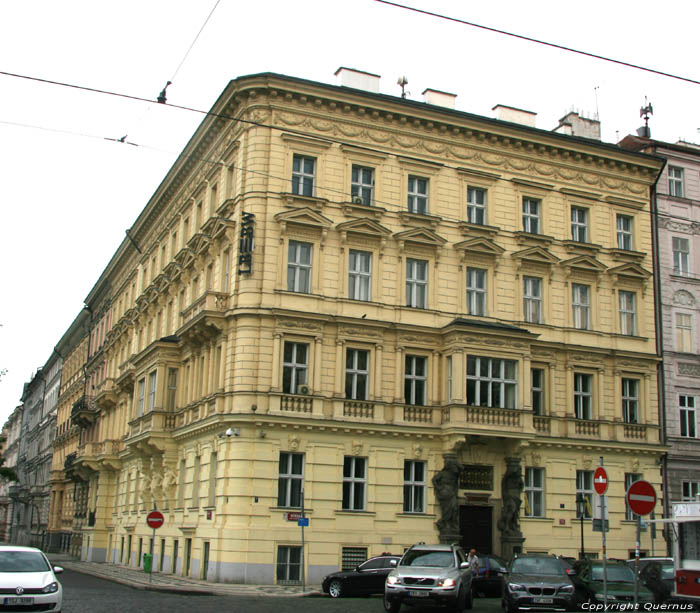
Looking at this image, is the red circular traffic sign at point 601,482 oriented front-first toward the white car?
no

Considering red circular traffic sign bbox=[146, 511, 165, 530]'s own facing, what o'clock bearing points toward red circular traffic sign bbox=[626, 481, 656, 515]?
red circular traffic sign bbox=[626, 481, 656, 515] is roughly at 11 o'clock from red circular traffic sign bbox=[146, 511, 165, 530].

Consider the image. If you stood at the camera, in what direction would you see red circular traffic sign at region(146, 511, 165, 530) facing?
facing the viewer

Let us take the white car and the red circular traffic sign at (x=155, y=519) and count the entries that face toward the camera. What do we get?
2

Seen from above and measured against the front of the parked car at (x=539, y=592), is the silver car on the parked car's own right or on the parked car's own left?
on the parked car's own right

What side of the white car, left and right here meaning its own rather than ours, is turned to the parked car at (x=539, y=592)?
left

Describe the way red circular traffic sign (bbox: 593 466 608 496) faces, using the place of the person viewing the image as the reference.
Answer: facing the viewer and to the left of the viewer

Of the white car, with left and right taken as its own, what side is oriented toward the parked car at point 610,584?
left

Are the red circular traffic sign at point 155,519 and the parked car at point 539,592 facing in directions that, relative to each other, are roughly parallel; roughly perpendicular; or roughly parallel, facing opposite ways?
roughly parallel

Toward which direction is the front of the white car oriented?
toward the camera

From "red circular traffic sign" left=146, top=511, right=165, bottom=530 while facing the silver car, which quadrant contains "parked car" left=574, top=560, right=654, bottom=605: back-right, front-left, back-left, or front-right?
front-left

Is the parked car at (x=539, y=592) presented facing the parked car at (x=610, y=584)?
no

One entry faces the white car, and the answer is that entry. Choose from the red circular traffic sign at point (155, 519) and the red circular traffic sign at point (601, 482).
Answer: the red circular traffic sign at point (155, 519)

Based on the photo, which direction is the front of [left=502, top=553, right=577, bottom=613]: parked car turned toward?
toward the camera

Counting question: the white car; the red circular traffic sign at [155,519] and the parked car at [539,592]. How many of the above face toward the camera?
3

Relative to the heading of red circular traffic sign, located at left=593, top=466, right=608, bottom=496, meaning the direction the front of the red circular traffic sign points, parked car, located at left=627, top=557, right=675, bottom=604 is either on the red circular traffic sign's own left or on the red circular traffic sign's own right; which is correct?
on the red circular traffic sign's own left

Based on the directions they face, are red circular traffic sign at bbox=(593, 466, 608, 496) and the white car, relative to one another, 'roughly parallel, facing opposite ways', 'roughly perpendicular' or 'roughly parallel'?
roughly parallel
